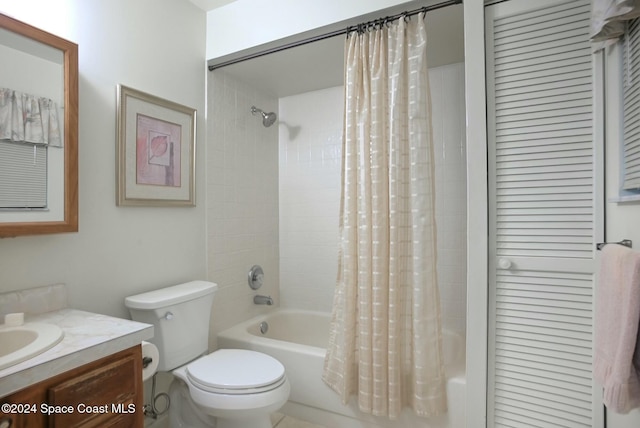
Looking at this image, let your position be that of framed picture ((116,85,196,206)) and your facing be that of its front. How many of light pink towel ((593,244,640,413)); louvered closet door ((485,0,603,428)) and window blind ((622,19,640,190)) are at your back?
0

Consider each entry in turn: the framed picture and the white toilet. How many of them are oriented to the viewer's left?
0

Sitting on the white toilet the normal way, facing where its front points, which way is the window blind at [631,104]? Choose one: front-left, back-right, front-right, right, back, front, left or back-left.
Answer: front

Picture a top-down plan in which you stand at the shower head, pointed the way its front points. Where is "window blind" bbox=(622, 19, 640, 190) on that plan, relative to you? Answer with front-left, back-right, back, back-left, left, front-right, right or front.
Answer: front

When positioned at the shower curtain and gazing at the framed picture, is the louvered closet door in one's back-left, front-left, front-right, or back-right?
back-left

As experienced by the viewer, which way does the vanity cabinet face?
facing the viewer and to the right of the viewer

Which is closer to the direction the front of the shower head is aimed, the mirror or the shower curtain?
the shower curtain

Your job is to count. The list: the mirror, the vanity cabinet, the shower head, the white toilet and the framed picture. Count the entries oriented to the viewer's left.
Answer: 0

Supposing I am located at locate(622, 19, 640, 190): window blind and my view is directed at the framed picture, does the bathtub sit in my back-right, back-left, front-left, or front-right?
front-right

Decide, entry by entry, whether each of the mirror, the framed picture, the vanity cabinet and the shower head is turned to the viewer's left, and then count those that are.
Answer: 0

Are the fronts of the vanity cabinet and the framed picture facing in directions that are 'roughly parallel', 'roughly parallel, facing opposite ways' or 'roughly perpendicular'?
roughly parallel

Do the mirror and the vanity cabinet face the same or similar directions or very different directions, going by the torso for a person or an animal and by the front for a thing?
same or similar directions

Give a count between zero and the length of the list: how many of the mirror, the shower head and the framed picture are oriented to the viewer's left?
0

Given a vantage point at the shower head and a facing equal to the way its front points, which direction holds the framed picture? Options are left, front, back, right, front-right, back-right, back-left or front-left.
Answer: right

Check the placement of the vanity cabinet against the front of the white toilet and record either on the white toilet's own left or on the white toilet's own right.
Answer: on the white toilet's own right

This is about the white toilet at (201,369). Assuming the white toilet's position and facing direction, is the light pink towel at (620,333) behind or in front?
in front

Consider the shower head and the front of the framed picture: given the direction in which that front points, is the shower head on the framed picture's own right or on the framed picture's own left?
on the framed picture's own left
